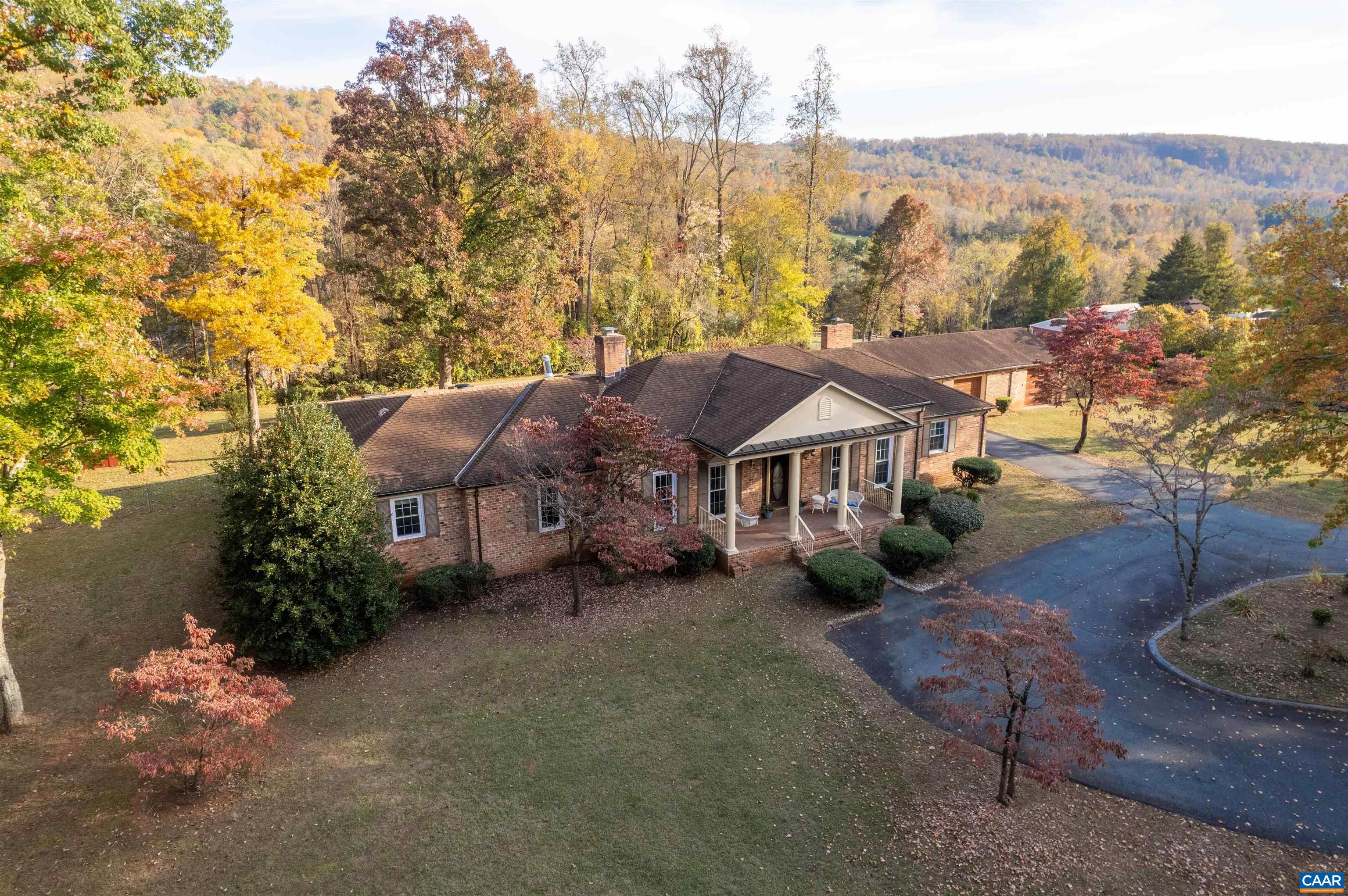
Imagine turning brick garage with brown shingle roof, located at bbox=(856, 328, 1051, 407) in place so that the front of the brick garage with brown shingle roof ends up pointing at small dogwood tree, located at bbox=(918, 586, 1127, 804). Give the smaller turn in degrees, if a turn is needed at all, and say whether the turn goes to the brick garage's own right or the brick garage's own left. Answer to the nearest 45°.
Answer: approximately 45° to the brick garage's own right

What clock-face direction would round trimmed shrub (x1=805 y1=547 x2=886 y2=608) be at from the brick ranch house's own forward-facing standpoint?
The round trimmed shrub is roughly at 12 o'clock from the brick ranch house.

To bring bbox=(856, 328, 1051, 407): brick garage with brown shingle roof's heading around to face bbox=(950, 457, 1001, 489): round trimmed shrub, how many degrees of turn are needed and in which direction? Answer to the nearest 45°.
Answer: approximately 45° to its right

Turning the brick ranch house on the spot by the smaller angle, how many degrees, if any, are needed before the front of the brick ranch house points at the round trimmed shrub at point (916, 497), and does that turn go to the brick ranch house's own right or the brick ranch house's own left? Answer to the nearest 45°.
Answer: approximately 45° to the brick ranch house's own left

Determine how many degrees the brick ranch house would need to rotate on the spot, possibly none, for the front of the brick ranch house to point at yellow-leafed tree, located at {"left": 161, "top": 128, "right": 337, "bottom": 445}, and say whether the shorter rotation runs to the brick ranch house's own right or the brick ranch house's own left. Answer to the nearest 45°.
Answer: approximately 135° to the brick ranch house's own right

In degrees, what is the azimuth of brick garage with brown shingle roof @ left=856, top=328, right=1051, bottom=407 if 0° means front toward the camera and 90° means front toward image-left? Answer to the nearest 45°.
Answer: approximately 315°

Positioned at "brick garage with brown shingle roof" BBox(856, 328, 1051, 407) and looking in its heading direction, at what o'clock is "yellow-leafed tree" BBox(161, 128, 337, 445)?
The yellow-leafed tree is roughly at 3 o'clock from the brick garage with brown shingle roof.

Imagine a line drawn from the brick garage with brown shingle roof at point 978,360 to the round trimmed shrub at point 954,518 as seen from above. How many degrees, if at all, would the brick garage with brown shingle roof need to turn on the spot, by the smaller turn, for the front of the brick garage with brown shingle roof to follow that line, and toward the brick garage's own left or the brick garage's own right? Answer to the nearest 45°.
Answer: approximately 45° to the brick garage's own right

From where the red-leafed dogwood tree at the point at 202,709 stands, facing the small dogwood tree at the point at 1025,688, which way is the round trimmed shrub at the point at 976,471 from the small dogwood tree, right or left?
left

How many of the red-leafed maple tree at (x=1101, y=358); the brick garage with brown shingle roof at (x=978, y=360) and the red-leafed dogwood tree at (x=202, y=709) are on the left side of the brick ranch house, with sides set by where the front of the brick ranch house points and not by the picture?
2

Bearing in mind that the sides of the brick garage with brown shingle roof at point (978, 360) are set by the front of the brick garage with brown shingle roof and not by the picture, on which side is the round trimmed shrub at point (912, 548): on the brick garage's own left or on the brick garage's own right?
on the brick garage's own right

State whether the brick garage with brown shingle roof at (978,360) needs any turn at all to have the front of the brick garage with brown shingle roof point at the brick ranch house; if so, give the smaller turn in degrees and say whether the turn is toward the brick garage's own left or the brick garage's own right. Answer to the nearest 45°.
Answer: approximately 45° to the brick garage's own right
